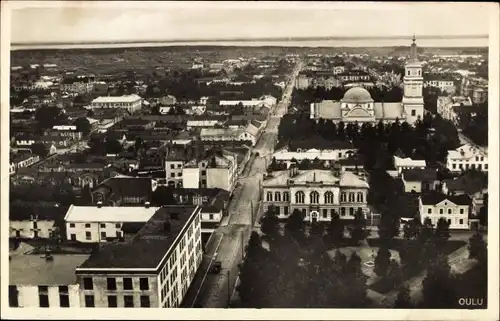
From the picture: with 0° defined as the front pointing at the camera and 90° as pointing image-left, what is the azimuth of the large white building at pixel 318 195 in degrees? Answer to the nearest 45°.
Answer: approximately 0°
